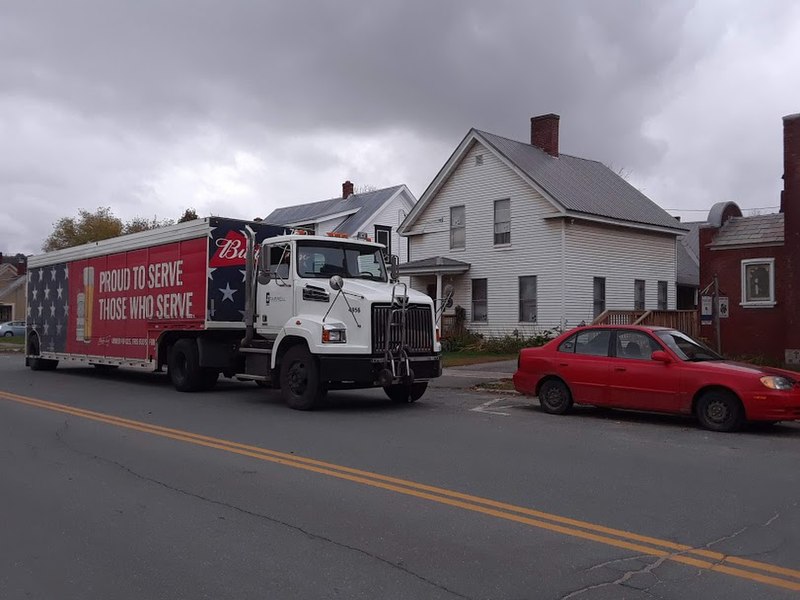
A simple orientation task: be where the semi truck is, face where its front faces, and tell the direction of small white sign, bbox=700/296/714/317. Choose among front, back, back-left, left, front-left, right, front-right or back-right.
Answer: front-left

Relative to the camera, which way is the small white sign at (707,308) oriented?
toward the camera

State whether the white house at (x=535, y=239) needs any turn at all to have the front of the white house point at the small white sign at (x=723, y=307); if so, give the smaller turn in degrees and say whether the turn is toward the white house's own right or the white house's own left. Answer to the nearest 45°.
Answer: approximately 45° to the white house's own left

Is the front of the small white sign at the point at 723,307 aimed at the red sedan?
yes

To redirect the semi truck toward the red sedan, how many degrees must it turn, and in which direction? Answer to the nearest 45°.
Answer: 0° — it already faces it

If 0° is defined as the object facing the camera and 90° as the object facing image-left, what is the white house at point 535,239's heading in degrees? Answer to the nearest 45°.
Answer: approximately 45°

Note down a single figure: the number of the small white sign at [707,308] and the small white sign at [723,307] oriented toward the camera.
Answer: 2

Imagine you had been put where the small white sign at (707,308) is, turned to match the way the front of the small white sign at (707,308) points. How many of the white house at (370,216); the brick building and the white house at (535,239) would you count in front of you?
0

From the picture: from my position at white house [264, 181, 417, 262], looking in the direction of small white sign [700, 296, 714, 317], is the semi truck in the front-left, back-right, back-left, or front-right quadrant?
front-right

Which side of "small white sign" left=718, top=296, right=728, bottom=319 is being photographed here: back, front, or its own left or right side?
front

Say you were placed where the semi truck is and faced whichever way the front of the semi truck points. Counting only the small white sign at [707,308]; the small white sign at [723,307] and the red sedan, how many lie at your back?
0

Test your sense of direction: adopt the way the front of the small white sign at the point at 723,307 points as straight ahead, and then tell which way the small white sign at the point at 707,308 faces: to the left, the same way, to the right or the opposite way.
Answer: the same way

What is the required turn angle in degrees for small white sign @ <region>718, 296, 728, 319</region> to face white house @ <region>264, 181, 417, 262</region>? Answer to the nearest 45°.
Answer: approximately 135° to its right

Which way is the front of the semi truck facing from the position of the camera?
facing the viewer and to the right of the viewer

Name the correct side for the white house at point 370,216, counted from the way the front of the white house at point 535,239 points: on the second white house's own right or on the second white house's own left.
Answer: on the second white house's own right
